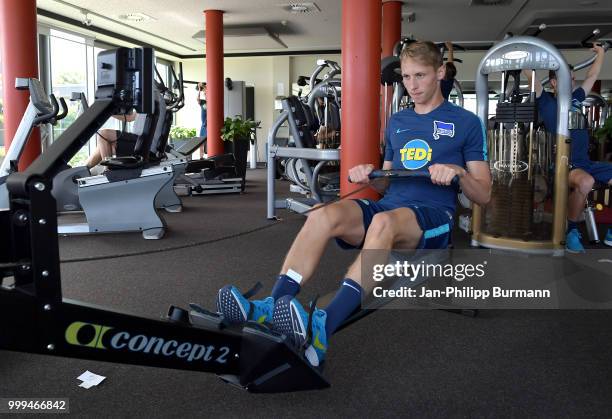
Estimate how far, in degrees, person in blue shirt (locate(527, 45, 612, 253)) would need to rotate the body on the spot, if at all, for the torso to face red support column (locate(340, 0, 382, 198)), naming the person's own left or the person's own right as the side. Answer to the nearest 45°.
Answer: approximately 90° to the person's own right

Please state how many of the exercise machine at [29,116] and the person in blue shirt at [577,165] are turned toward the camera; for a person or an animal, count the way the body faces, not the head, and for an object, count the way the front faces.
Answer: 1

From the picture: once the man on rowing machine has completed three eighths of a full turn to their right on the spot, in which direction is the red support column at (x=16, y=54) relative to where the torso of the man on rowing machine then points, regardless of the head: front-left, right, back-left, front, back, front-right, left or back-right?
front-left

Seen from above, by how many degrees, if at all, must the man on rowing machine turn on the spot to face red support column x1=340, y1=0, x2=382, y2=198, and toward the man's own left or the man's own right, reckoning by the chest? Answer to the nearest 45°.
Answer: approximately 135° to the man's own right

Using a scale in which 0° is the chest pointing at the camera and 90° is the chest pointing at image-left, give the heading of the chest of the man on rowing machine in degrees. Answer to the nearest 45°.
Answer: approximately 45°
